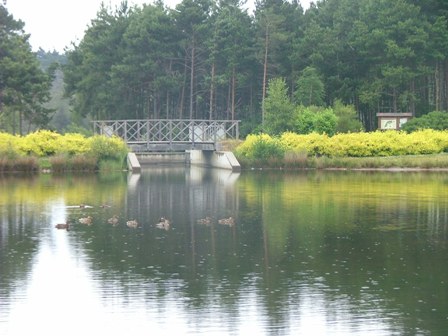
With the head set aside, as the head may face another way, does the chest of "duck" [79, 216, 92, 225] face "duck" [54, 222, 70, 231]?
no

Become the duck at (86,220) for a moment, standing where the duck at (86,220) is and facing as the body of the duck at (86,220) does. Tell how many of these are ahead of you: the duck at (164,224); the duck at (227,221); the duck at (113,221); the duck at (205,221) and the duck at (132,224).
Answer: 0

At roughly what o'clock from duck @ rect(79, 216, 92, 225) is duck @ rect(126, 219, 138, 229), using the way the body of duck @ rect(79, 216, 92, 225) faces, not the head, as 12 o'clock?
duck @ rect(126, 219, 138, 229) is roughly at 7 o'clock from duck @ rect(79, 216, 92, 225).

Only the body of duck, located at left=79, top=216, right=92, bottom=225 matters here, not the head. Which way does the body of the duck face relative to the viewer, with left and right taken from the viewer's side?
facing to the left of the viewer

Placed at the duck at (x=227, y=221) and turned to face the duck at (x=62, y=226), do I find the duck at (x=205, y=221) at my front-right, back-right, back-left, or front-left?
front-right

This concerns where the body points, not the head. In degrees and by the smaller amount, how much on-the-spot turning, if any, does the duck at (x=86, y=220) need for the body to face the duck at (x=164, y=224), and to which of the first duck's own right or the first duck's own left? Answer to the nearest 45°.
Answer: approximately 135° to the first duck's own left

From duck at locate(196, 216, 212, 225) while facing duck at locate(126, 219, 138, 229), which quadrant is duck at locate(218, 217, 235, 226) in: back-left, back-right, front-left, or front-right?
back-left

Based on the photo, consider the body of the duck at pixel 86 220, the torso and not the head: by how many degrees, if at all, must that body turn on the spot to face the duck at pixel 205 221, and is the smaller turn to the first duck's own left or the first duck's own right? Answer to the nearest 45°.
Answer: approximately 180°
